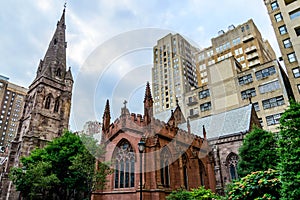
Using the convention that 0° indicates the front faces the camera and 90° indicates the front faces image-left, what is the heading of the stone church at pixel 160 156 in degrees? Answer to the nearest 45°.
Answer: approximately 45°

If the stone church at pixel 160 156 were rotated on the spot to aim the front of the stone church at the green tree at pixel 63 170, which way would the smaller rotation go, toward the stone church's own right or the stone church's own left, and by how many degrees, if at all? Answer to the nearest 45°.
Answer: approximately 45° to the stone church's own right

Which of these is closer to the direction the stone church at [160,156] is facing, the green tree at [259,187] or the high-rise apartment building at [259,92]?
the green tree

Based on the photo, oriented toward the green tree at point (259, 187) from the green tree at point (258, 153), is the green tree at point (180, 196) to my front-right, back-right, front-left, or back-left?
front-right

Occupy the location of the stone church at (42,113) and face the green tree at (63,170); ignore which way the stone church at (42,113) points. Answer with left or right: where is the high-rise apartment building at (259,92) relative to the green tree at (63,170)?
left

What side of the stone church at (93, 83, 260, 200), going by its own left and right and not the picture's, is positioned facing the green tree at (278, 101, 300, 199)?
left

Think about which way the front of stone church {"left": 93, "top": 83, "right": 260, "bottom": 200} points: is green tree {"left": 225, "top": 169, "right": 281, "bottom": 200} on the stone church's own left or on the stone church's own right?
on the stone church's own left

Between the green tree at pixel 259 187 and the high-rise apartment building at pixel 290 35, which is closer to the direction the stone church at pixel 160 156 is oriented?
the green tree

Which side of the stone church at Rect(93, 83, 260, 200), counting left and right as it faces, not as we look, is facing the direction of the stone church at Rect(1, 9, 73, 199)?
right

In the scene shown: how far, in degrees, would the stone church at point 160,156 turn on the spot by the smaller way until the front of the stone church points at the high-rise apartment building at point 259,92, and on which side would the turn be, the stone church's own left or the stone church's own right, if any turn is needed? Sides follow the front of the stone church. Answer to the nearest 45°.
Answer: approximately 180°

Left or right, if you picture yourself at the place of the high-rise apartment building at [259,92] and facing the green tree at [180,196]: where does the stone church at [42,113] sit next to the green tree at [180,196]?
right

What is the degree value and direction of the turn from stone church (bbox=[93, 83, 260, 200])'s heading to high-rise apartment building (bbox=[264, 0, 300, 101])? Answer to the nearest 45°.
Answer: approximately 180°

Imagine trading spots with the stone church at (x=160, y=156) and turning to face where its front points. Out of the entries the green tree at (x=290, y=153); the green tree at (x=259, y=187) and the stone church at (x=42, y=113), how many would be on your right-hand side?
1

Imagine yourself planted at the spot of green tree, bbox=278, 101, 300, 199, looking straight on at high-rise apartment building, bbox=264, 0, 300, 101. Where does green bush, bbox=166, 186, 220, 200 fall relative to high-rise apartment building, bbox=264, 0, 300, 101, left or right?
left
